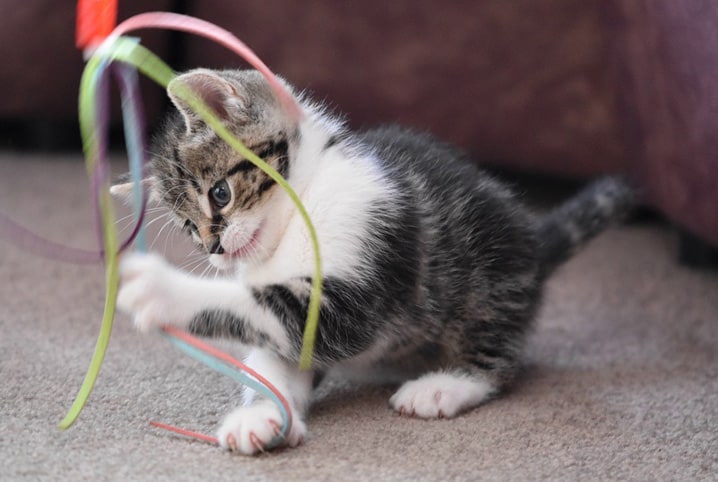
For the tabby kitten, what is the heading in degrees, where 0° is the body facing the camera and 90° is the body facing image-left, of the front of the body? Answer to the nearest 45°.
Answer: approximately 90°
